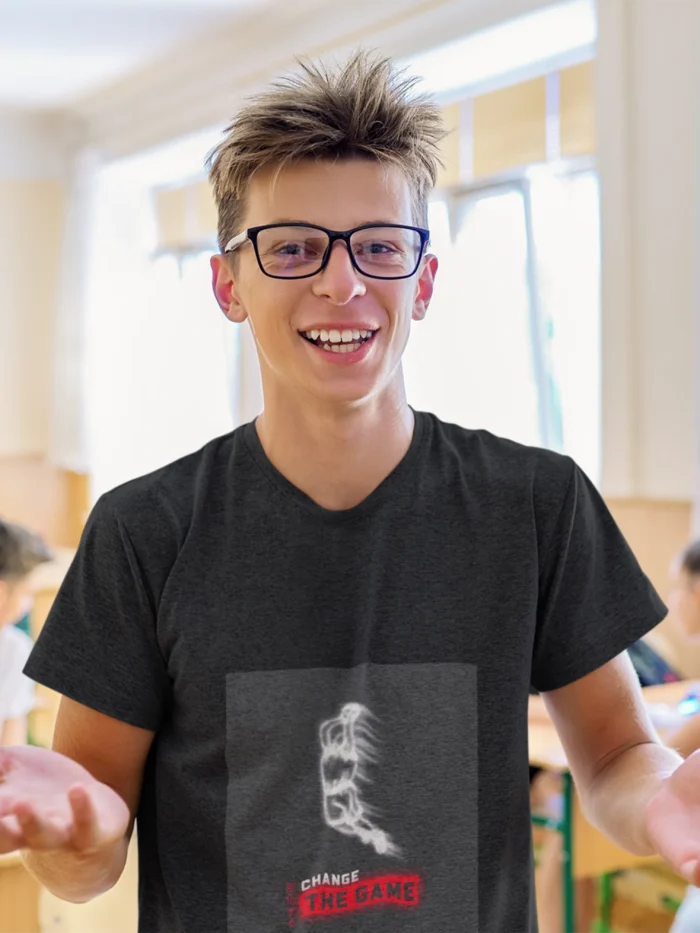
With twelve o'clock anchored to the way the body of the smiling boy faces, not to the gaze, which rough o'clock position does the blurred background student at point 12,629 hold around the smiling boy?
The blurred background student is roughly at 5 o'clock from the smiling boy.

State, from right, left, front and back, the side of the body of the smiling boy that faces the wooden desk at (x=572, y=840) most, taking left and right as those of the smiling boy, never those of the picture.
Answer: back

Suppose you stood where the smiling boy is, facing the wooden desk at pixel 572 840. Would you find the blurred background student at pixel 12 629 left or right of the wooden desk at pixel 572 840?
left

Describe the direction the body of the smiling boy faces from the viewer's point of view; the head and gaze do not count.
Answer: toward the camera

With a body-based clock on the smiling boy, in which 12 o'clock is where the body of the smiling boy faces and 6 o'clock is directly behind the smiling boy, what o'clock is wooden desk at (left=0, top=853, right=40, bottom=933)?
The wooden desk is roughly at 5 o'clock from the smiling boy.

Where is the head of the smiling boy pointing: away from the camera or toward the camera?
toward the camera
